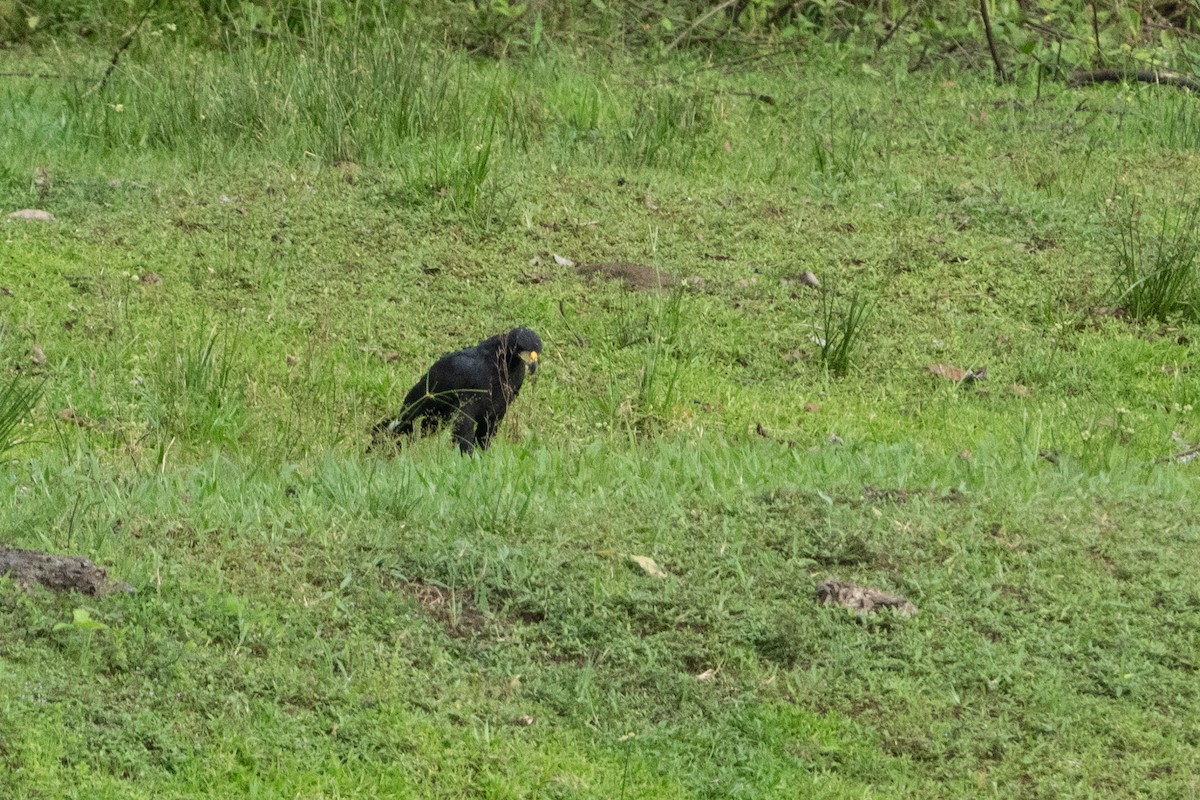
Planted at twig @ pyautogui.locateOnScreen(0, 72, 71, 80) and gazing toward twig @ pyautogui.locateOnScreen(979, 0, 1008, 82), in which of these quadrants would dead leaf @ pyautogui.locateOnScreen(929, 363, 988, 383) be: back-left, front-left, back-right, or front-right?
front-right

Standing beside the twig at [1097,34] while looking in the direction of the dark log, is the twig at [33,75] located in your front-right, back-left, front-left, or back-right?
front-right

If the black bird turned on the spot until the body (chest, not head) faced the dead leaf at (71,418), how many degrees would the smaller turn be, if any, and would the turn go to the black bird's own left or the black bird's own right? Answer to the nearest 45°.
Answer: approximately 180°

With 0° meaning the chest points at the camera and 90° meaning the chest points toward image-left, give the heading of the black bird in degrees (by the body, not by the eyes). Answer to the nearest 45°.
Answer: approximately 270°

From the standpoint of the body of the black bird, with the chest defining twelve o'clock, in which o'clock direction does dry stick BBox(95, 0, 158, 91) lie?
The dry stick is roughly at 8 o'clock from the black bird.

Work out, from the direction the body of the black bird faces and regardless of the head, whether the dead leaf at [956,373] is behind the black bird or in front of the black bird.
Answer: in front

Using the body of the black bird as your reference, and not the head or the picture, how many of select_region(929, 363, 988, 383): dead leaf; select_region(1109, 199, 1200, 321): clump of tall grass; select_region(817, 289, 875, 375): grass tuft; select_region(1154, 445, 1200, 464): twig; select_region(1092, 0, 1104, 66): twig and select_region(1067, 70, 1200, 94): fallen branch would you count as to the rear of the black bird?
0

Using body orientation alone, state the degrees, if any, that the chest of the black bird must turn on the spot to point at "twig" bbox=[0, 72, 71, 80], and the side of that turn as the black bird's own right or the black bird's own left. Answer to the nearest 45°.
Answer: approximately 135° to the black bird's own left

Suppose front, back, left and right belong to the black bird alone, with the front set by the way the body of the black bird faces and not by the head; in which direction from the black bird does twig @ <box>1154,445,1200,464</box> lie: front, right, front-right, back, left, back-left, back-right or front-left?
front

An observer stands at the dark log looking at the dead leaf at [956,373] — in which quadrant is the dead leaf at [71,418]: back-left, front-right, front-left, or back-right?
front-left

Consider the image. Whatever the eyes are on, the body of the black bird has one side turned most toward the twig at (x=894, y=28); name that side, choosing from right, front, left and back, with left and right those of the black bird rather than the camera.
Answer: left

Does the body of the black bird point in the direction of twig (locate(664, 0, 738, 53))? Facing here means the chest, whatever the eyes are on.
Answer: no

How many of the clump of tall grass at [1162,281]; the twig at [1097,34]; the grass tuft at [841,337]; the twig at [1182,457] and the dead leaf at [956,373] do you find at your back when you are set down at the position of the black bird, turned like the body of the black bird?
0

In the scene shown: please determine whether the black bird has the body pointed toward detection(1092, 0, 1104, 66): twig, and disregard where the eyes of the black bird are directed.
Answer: no

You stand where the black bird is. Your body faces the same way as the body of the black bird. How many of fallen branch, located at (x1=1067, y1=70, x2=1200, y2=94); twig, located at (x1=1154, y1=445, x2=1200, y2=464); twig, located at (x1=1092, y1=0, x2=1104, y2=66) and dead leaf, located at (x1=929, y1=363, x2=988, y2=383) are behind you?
0

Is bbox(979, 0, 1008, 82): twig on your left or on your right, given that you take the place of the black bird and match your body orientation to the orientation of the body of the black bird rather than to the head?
on your left

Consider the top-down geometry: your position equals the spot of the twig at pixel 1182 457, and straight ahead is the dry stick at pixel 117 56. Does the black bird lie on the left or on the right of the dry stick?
left

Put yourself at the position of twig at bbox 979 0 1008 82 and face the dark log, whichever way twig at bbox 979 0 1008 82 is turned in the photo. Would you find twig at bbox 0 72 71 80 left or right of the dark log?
right

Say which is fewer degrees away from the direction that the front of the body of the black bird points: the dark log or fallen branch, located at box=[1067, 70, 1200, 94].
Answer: the fallen branch

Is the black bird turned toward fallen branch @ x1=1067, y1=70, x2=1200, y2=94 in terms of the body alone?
no
